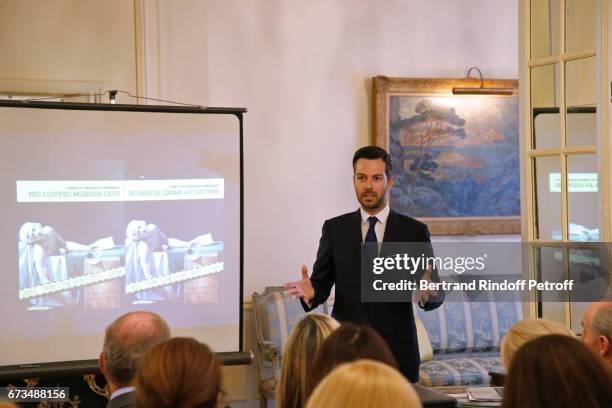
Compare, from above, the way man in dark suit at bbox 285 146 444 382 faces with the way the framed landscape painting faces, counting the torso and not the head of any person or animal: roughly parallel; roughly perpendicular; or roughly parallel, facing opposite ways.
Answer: roughly parallel

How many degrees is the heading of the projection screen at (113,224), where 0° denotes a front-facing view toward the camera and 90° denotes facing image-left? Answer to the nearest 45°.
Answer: approximately 0°

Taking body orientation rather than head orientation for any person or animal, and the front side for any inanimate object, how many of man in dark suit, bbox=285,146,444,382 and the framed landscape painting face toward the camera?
2

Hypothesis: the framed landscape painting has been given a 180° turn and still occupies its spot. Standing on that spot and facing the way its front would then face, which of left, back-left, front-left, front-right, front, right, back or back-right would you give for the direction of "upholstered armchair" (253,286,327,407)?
back-left

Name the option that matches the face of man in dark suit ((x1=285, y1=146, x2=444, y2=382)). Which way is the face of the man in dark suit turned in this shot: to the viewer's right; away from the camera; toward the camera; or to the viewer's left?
toward the camera

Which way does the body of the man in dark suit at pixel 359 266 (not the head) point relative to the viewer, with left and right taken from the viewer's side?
facing the viewer

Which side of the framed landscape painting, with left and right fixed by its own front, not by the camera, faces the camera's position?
front

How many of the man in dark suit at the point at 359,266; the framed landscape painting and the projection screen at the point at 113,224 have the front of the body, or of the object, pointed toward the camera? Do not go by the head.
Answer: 3

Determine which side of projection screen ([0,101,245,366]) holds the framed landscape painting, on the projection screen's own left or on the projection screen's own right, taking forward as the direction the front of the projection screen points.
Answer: on the projection screen's own left

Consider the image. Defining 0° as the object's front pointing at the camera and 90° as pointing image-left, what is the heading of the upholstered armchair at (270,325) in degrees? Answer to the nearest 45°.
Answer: approximately 315°
